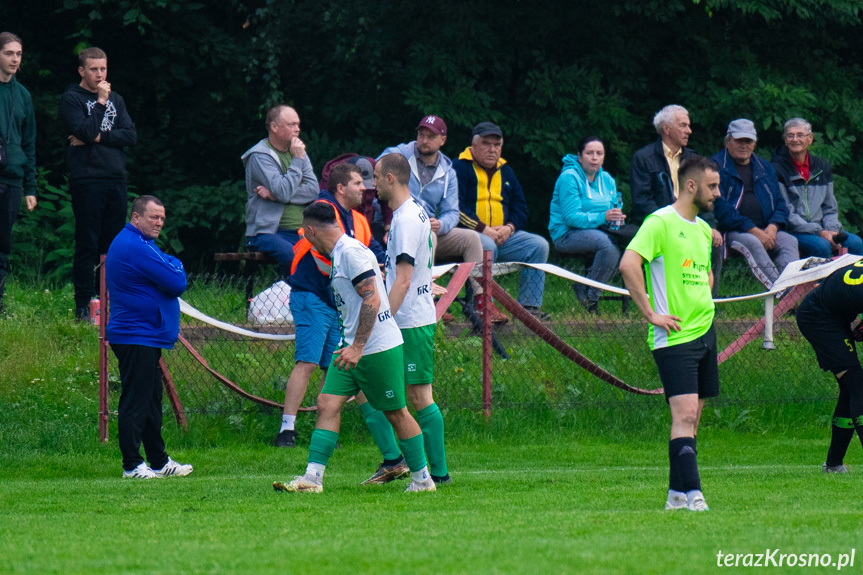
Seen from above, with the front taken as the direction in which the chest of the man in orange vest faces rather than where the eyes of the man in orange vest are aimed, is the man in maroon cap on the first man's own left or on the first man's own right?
on the first man's own left

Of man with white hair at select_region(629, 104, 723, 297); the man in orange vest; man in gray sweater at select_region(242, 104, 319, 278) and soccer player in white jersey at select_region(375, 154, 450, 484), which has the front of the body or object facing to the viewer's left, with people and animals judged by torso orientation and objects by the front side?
the soccer player in white jersey

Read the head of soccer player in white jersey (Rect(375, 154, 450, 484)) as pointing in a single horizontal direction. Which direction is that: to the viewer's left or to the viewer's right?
to the viewer's left

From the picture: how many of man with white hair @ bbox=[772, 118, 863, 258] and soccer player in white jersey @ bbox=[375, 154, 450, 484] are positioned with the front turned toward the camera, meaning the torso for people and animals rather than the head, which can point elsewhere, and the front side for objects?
1

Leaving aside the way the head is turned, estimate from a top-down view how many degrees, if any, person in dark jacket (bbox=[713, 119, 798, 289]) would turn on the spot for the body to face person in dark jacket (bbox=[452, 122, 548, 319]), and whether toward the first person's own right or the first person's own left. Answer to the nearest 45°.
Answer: approximately 90° to the first person's own right

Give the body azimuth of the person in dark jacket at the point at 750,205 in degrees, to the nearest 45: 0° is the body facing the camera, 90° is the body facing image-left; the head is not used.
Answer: approximately 315°

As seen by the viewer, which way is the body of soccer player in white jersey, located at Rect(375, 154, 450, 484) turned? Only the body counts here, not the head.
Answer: to the viewer's left
